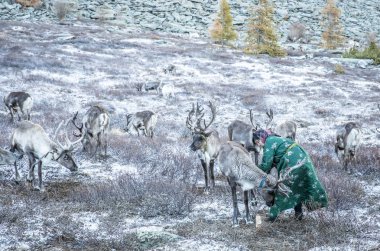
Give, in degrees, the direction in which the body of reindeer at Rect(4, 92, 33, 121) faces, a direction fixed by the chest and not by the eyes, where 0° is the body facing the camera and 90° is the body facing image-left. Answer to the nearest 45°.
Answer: approximately 135°

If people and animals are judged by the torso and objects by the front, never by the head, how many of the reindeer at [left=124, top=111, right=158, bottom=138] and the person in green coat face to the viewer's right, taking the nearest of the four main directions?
0

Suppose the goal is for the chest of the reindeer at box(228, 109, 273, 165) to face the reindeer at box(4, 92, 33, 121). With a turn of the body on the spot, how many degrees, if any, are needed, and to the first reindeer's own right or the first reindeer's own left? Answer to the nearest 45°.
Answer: approximately 180°

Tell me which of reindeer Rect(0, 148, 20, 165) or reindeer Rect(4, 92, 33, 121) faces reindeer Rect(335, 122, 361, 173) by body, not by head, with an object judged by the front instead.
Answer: reindeer Rect(0, 148, 20, 165)

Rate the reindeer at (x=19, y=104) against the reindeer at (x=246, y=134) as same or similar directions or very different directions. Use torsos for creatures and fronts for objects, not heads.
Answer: very different directions

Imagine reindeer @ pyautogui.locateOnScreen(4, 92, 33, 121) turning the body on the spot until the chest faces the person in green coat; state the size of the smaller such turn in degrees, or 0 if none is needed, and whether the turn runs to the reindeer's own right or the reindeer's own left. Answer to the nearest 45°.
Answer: approximately 135° to the reindeer's own left

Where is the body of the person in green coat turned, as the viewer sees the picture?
to the viewer's left

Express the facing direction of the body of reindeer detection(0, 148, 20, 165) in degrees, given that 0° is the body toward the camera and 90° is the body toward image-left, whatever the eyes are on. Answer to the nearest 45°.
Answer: approximately 270°
